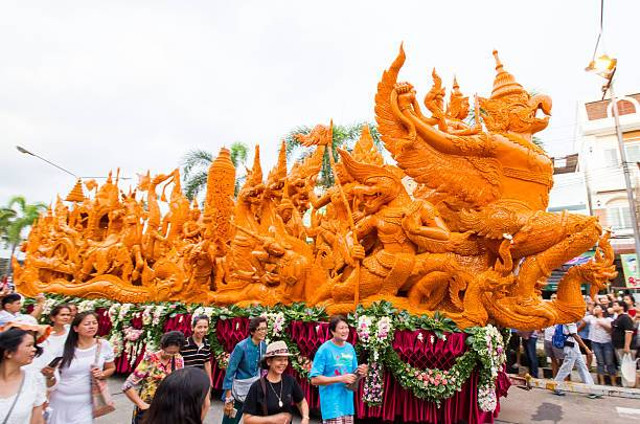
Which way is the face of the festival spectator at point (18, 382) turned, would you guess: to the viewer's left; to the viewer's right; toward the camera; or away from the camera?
to the viewer's right

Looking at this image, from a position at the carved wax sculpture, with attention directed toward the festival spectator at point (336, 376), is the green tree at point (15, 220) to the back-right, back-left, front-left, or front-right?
back-right

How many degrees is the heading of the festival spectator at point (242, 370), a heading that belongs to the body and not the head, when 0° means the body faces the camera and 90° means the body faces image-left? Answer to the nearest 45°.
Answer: approximately 315°

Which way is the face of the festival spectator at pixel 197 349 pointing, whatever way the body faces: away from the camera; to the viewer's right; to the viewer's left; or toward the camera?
toward the camera

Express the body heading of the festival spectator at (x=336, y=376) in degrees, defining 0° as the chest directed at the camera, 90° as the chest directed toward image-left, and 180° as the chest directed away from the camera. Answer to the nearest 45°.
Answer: approximately 315°

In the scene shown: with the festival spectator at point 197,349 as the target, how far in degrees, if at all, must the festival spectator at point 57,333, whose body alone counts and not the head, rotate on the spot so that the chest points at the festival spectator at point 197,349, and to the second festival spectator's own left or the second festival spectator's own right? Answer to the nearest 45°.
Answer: approximately 45° to the second festival spectator's own left

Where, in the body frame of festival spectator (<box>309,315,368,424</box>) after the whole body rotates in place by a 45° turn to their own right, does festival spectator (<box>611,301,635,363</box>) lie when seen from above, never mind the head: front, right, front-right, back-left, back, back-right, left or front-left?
back-left

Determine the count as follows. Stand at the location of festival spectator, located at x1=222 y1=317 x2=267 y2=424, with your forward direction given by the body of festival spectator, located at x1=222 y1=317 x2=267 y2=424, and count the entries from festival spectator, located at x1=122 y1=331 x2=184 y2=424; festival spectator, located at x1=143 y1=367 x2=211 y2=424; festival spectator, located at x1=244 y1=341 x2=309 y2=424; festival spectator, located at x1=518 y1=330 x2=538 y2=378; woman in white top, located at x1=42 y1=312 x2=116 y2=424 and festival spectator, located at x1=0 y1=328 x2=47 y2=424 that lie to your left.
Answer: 1

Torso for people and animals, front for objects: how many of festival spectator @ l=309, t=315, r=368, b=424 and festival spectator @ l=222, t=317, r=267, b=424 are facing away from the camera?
0

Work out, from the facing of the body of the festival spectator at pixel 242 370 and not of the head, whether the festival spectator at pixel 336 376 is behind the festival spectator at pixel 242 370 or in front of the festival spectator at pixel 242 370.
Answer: in front

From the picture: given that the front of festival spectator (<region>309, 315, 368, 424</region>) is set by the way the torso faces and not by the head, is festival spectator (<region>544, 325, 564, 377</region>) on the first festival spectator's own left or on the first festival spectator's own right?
on the first festival spectator's own left

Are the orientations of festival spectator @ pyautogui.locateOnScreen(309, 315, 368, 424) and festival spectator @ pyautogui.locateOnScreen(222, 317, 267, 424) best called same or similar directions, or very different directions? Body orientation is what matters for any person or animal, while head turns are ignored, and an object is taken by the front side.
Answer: same or similar directions

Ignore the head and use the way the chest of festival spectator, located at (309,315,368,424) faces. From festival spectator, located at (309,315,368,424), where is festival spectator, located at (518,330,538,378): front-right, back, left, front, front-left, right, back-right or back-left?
left

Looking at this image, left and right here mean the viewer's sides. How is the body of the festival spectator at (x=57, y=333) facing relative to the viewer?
facing the viewer and to the right of the viewer

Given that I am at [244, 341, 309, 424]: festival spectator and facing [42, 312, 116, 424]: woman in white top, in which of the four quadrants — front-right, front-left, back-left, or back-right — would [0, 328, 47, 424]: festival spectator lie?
front-left
